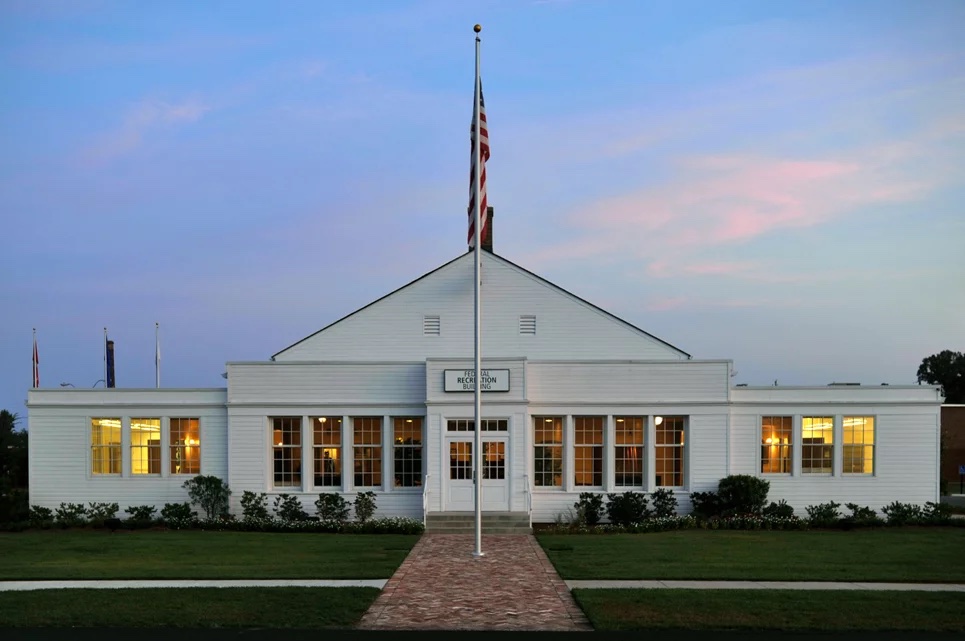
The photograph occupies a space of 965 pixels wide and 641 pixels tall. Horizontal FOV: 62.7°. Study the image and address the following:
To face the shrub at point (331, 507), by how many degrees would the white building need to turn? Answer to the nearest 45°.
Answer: approximately 90° to its right

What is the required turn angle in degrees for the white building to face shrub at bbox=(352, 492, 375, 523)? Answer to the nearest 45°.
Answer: approximately 90° to its right

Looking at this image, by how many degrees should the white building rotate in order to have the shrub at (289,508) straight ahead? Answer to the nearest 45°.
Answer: approximately 90° to its right

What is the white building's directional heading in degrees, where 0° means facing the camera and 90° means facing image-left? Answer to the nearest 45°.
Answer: approximately 0°

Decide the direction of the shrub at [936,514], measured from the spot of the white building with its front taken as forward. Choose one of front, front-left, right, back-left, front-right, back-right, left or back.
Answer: left

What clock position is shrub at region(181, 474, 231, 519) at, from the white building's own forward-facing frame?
The shrub is roughly at 3 o'clock from the white building.

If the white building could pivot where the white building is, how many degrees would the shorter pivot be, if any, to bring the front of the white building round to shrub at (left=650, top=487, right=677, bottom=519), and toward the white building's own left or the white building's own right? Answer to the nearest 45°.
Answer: approximately 90° to the white building's own left

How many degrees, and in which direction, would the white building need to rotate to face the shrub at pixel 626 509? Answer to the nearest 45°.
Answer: approximately 45° to its left
